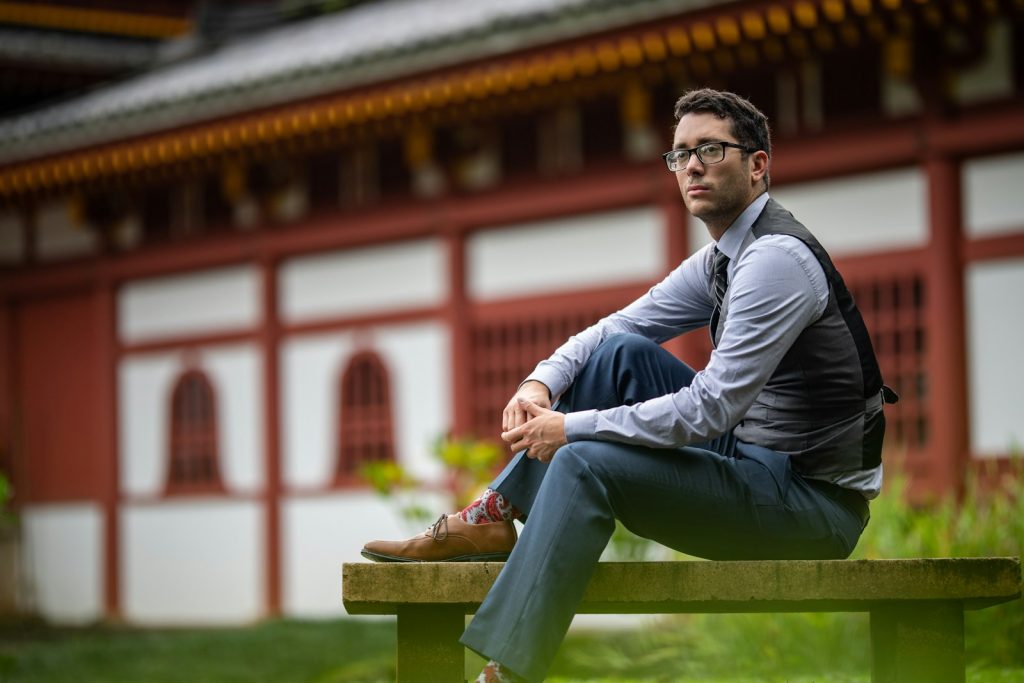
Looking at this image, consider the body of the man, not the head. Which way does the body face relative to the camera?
to the viewer's left

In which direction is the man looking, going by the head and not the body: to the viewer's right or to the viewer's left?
to the viewer's left
